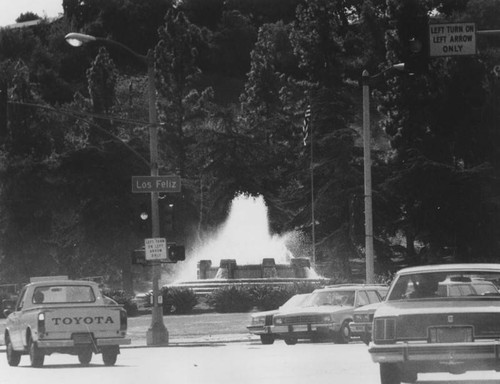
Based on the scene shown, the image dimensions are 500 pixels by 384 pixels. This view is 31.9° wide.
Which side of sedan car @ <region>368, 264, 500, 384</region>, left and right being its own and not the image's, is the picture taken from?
back

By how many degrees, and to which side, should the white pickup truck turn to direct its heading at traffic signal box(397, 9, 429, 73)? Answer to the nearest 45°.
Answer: approximately 90° to its right

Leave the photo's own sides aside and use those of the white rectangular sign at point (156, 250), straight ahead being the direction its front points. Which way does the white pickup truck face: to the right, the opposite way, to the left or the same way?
the opposite way

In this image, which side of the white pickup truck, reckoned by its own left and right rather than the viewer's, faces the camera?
back

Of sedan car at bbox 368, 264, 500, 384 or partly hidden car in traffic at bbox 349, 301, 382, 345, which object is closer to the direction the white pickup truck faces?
the partly hidden car in traffic
